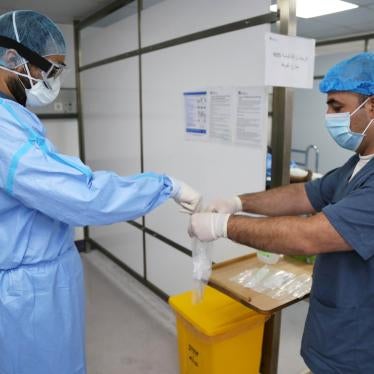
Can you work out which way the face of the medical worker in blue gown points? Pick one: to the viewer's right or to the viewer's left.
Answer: to the viewer's right

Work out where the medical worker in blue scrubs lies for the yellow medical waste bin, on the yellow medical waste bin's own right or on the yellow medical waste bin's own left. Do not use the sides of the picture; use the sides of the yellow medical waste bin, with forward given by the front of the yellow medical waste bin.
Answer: on the yellow medical waste bin's own left

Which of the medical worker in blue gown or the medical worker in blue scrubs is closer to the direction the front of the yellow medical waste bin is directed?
the medical worker in blue gown

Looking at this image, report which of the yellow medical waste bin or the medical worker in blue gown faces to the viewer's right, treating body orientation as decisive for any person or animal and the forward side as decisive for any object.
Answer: the medical worker in blue gown

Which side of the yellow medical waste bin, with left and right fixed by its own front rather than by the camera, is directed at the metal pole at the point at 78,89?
right

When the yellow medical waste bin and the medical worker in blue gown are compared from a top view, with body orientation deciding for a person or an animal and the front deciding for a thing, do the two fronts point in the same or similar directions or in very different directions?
very different directions

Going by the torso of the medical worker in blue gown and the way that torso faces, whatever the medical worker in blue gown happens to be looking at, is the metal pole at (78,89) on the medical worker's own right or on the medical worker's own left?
on the medical worker's own left

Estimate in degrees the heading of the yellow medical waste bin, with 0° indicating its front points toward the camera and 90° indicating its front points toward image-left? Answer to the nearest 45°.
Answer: approximately 45°

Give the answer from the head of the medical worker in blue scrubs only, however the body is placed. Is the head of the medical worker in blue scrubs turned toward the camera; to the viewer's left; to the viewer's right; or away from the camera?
to the viewer's left

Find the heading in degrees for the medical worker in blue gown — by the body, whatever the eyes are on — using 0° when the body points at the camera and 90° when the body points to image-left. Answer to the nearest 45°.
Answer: approximately 270°

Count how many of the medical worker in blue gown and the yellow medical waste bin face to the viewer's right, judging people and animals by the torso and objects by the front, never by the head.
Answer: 1
